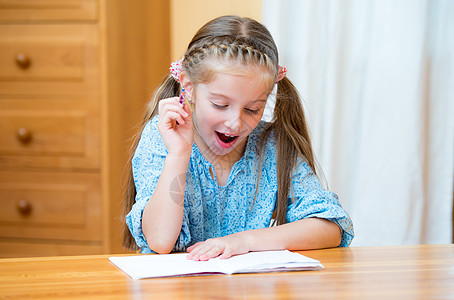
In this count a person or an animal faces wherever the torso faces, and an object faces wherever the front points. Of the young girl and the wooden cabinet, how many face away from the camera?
0

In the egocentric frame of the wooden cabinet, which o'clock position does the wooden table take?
The wooden table is roughly at 10 o'clock from the wooden cabinet.

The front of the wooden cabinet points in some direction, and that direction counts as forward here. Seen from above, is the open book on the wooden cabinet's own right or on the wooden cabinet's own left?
on the wooden cabinet's own left

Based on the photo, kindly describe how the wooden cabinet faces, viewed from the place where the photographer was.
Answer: facing the viewer and to the left of the viewer

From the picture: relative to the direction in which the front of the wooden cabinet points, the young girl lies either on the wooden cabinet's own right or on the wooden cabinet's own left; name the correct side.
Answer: on the wooden cabinet's own left

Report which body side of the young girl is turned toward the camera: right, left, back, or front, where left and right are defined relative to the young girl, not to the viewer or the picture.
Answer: front
